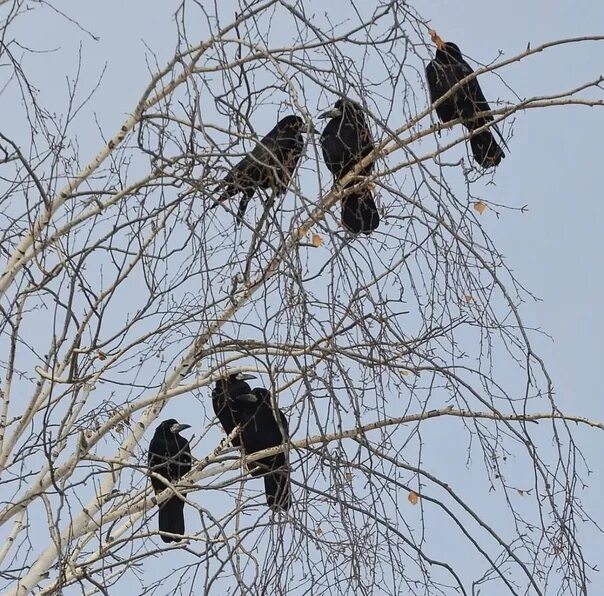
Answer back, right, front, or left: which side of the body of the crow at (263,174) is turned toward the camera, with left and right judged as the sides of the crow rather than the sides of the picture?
right
